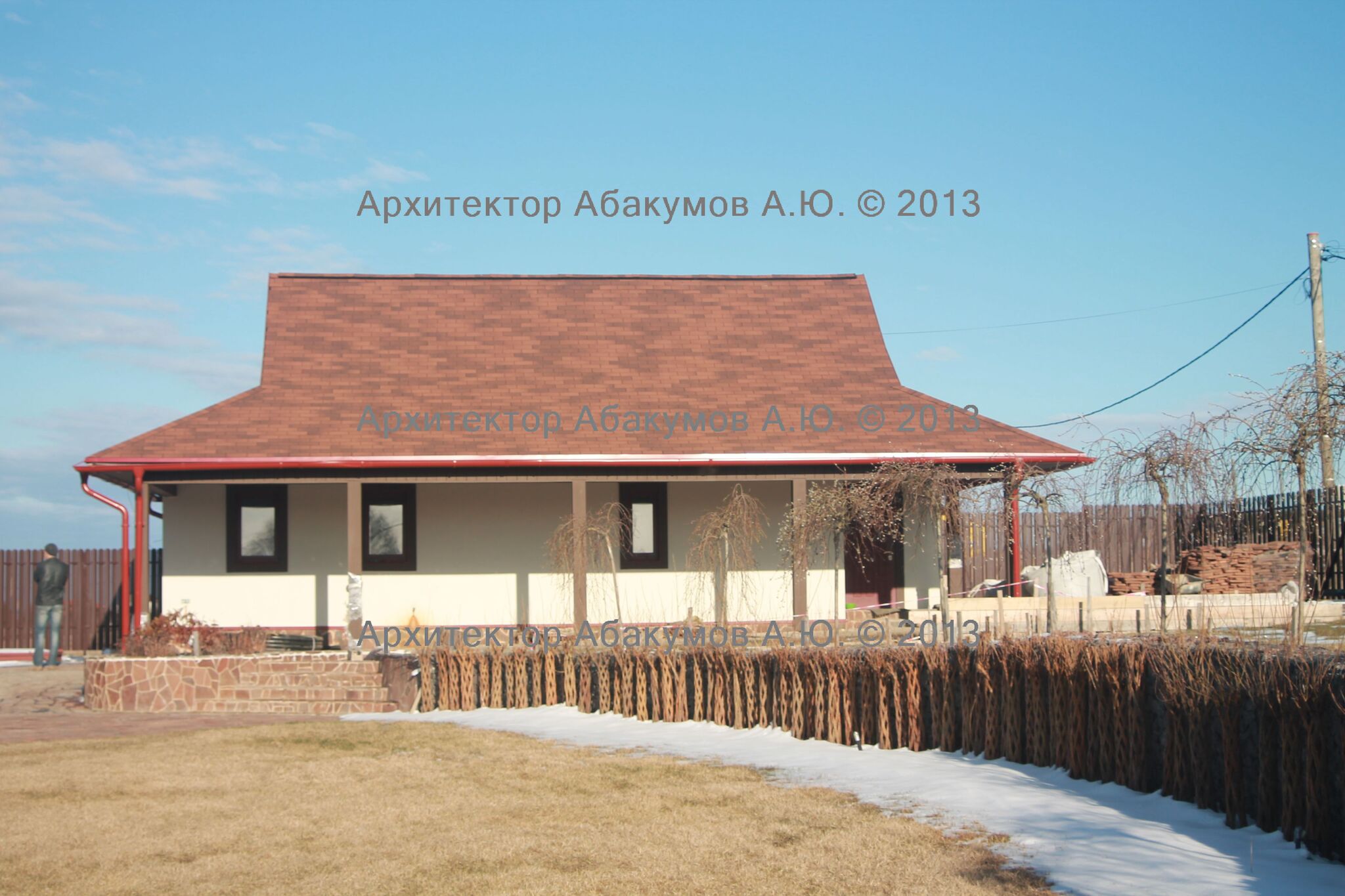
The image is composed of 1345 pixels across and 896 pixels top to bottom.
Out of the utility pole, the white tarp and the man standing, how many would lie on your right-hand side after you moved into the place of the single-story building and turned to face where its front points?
1

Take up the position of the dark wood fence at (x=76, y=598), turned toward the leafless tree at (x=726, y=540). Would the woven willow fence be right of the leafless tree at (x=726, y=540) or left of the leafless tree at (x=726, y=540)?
right

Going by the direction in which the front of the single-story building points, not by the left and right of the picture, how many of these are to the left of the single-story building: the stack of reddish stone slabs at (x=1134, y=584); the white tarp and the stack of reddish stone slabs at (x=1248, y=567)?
3

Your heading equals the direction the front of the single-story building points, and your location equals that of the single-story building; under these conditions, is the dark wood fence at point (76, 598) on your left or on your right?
on your right

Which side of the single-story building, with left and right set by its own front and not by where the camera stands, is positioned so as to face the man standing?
right

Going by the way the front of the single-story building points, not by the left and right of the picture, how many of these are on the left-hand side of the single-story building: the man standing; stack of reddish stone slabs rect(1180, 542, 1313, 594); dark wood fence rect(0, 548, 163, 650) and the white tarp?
2

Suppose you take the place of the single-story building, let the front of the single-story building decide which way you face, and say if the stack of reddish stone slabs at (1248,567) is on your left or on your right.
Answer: on your left

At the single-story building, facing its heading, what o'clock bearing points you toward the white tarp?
The white tarp is roughly at 9 o'clock from the single-story building.

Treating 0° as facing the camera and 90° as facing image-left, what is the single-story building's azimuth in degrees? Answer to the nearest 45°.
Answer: approximately 0°

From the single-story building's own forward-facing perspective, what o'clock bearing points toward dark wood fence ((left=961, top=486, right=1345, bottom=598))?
The dark wood fence is roughly at 9 o'clock from the single-story building.
